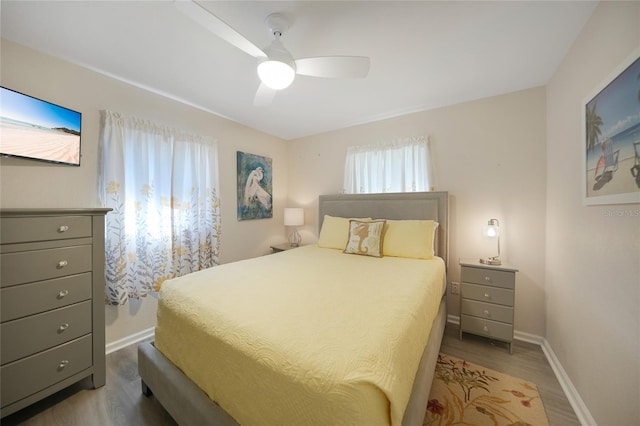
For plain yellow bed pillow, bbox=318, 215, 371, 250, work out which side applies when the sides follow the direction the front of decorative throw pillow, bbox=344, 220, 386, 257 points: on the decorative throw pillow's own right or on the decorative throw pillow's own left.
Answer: on the decorative throw pillow's own right

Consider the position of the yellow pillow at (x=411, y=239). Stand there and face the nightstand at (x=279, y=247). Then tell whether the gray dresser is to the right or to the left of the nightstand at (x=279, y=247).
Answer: left

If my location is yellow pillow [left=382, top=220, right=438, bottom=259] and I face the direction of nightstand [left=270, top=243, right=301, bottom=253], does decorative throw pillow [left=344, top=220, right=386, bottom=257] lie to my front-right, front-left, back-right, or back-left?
front-left

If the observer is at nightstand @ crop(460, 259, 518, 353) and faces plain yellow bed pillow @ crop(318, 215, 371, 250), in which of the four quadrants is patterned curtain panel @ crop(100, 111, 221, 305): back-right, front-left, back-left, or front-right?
front-left

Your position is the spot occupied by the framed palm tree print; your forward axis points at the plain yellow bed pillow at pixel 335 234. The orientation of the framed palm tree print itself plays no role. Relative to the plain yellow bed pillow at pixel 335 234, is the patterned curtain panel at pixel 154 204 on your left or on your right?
left

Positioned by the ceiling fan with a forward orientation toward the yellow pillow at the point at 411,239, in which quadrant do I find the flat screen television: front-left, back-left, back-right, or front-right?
back-left

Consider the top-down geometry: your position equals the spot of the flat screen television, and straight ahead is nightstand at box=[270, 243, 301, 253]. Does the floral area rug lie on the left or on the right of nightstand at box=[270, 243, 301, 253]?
right

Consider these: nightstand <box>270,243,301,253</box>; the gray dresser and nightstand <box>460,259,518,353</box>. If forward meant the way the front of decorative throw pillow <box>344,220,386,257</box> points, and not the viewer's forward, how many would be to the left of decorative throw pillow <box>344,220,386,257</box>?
1

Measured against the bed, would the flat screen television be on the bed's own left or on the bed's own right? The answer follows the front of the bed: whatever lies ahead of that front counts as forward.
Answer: on the bed's own right

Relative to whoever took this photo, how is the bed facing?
facing the viewer and to the left of the viewer

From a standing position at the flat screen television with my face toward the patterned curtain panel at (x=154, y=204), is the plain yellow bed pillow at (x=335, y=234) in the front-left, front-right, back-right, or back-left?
front-right

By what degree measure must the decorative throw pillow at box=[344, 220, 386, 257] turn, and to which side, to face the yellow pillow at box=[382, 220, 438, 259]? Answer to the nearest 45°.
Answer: approximately 90° to its left

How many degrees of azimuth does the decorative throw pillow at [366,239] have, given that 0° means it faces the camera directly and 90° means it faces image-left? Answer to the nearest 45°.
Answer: approximately 0°

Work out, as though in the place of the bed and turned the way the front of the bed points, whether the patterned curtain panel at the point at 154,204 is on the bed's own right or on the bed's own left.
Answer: on the bed's own right

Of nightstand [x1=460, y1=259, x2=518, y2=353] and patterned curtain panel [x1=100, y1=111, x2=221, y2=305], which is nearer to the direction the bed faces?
the patterned curtain panel

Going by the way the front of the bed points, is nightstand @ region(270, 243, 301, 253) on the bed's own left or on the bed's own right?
on the bed's own right
